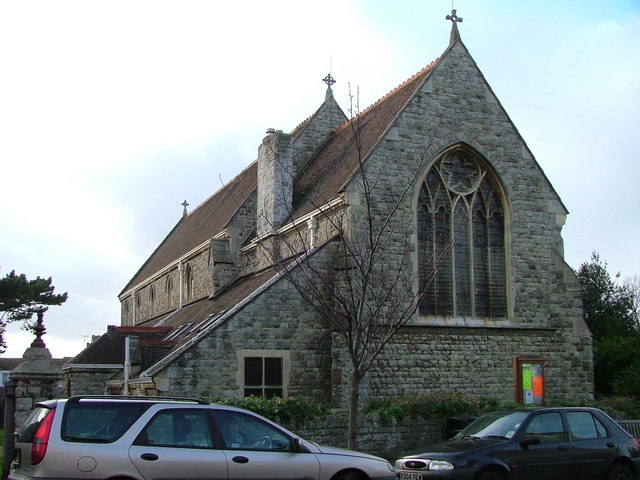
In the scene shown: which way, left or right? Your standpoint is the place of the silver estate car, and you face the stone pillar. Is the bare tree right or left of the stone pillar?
right

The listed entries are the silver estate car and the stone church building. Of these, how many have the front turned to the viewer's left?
0

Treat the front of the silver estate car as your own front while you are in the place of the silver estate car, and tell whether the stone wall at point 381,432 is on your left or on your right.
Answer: on your left

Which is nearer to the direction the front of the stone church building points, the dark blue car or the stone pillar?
the dark blue car

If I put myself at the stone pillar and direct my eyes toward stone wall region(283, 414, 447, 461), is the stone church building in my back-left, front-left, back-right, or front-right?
front-left

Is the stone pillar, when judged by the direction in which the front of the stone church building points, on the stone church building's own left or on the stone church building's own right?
on the stone church building's own right

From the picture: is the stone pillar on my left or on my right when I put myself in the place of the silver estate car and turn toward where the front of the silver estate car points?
on my left

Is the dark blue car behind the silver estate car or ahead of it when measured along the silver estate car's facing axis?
ahead

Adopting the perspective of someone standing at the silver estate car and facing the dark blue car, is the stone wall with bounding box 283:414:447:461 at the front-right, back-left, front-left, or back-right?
front-left

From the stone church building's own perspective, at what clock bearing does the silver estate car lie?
The silver estate car is roughly at 2 o'clock from the stone church building.

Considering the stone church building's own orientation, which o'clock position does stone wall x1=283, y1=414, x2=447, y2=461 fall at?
The stone wall is roughly at 2 o'clock from the stone church building.

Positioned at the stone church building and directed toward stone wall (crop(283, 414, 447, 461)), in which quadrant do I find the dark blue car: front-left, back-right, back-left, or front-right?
front-left

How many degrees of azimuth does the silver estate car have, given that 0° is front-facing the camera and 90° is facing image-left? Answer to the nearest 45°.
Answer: approximately 270°

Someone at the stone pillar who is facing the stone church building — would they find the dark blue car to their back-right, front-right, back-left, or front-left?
front-right

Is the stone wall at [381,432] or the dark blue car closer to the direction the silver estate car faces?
the dark blue car

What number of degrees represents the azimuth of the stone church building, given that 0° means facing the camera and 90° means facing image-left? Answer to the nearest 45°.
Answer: approximately 315°
